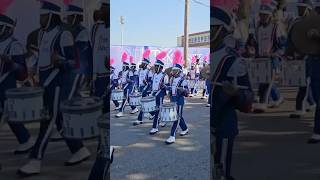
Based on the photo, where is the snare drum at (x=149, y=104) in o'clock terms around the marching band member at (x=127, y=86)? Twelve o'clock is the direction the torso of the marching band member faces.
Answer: The snare drum is roughly at 10 o'clock from the marching band member.
